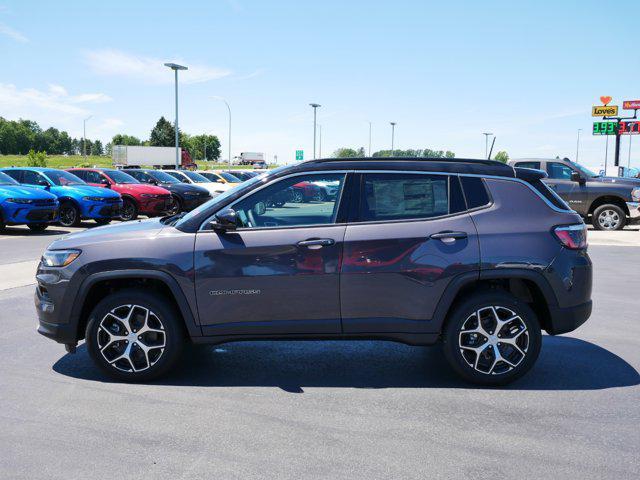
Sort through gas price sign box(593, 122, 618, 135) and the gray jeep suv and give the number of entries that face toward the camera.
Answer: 1

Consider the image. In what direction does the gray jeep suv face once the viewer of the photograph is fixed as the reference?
facing to the left of the viewer

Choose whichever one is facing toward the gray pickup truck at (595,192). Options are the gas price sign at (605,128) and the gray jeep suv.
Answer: the gas price sign

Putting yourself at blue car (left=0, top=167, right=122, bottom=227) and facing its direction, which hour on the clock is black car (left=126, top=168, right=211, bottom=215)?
The black car is roughly at 9 o'clock from the blue car.

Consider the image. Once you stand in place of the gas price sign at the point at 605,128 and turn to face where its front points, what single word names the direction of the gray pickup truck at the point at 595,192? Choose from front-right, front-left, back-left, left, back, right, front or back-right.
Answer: front

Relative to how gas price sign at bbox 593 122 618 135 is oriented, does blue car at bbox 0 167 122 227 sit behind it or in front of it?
in front

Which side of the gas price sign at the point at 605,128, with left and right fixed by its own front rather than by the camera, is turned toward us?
front

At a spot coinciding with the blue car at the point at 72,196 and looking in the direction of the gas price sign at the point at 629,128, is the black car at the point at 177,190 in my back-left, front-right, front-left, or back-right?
front-left

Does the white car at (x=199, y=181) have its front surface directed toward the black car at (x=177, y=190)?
no

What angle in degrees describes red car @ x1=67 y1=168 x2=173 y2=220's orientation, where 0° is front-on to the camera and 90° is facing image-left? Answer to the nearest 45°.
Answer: approximately 315°

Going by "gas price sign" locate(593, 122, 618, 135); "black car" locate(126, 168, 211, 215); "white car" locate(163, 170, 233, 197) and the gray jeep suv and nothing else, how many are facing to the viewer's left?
1

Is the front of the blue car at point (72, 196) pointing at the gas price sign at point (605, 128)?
no

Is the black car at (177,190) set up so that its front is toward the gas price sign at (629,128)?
no

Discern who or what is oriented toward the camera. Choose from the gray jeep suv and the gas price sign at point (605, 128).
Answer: the gas price sign

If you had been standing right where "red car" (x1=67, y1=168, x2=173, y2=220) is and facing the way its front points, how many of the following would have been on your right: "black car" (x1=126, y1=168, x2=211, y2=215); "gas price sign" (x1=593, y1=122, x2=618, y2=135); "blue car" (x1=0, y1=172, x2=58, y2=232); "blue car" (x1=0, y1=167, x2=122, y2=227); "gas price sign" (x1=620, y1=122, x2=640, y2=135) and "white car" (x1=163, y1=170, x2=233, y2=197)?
2

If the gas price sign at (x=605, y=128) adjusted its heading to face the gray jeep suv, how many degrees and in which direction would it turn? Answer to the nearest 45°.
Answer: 0° — it already faces it

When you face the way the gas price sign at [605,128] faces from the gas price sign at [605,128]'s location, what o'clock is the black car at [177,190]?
The black car is roughly at 1 o'clock from the gas price sign.

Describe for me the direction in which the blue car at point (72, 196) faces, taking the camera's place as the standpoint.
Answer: facing the viewer and to the right of the viewer

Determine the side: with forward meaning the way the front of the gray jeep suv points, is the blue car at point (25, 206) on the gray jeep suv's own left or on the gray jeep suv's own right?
on the gray jeep suv's own right

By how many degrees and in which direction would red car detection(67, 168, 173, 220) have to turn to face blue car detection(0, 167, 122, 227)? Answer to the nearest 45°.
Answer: approximately 90° to its right

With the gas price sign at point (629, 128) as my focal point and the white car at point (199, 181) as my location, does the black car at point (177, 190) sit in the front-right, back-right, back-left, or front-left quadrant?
back-right
